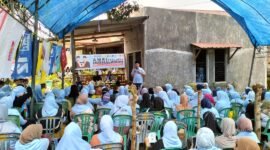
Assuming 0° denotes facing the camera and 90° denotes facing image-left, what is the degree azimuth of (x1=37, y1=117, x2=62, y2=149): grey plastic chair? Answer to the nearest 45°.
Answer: approximately 180°

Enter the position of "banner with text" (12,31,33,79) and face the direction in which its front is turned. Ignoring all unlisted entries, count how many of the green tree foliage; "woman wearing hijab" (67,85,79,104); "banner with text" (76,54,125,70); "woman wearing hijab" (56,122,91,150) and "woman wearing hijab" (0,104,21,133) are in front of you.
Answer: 2

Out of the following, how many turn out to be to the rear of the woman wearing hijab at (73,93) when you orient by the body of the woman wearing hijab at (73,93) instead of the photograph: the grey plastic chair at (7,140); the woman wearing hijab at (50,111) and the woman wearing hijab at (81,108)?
3

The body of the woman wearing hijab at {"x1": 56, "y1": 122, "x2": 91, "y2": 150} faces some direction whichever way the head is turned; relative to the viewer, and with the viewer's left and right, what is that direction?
facing away from the viewer

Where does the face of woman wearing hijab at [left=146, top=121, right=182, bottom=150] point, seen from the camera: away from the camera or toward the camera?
away from the camera

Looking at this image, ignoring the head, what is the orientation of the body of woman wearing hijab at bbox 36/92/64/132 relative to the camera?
away from the camera

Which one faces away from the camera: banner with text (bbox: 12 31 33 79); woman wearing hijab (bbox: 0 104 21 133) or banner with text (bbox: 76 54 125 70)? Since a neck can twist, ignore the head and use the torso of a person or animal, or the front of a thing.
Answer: the woman wearing hijab

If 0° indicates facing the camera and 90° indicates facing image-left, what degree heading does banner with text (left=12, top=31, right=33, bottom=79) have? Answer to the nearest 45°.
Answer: approximately 0°

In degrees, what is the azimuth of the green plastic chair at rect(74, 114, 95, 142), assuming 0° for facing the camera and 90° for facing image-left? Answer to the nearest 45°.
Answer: approximately 180°

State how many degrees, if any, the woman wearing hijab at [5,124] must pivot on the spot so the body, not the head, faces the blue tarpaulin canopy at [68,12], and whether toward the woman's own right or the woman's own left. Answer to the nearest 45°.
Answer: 0° — they already face it

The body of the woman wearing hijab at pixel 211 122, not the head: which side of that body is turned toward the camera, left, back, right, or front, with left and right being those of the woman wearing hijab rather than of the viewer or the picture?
back

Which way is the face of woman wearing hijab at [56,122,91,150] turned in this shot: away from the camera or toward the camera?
away from the camera

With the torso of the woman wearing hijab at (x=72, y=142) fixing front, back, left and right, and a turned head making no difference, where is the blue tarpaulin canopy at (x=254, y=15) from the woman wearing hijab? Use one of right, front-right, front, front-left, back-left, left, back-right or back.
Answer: front-right

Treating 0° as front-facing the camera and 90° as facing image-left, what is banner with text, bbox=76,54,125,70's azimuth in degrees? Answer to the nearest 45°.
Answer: approximately 0°

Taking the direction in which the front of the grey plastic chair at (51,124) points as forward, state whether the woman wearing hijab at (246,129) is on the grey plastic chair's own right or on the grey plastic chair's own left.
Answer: on the grey plastic chair's own right

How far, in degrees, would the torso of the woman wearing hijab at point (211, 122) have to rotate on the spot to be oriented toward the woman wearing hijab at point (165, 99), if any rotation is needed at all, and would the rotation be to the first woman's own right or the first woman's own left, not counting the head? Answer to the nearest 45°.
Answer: approximately 45° to the first woman's own left

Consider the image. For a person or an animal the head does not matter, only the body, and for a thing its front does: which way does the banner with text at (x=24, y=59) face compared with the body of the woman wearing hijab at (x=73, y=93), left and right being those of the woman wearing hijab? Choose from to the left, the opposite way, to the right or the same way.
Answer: the opposite way
